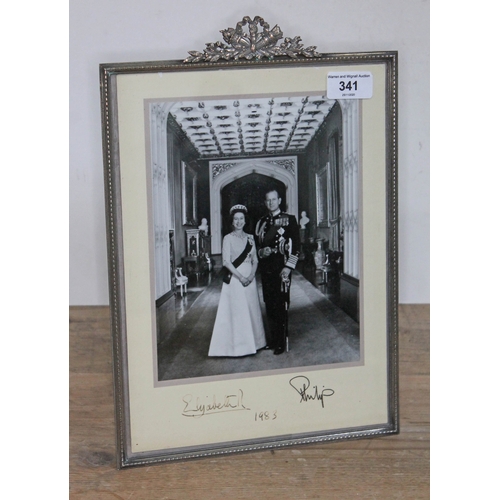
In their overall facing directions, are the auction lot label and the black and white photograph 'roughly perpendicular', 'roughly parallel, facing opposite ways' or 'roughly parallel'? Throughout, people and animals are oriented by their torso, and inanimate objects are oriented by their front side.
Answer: roughly parallel

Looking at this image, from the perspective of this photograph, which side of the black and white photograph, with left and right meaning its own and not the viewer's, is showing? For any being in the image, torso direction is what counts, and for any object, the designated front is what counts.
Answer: front

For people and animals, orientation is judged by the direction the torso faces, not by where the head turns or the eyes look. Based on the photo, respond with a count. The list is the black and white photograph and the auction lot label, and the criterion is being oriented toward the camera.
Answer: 2

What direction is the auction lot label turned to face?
toward the camera
